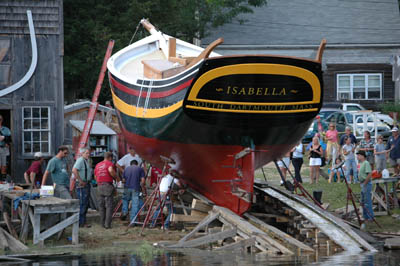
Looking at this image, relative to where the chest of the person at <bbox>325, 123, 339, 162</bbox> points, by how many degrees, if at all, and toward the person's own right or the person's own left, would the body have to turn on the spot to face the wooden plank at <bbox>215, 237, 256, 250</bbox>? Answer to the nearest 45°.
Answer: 0° — they already face it

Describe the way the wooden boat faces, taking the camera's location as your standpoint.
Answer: facing away from the viewer and to the left of the viewer

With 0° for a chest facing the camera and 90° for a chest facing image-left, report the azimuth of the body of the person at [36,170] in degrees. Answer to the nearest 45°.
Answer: approximately 270°

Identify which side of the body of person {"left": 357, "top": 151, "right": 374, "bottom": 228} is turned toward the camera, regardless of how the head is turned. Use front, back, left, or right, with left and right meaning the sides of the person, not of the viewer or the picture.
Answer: left

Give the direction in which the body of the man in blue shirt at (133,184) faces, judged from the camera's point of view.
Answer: away from the camera
